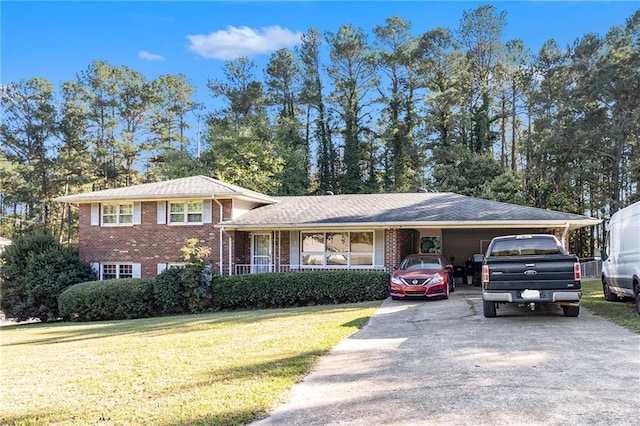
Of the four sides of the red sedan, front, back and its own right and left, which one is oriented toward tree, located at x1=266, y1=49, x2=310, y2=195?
back

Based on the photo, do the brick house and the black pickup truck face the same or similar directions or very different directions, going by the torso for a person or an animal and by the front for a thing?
very different directions

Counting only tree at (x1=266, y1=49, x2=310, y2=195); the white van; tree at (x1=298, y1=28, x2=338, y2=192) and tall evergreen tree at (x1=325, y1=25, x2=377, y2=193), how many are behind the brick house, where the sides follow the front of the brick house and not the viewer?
3

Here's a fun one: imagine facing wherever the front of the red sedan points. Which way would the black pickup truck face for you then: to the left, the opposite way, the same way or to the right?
the opposite way

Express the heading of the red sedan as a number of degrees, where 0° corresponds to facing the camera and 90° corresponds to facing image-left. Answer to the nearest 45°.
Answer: approximately 0°

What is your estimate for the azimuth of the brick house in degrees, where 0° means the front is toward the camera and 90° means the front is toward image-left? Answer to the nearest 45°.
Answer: approximately 0°

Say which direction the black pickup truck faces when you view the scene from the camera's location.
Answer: facing away from the viewer

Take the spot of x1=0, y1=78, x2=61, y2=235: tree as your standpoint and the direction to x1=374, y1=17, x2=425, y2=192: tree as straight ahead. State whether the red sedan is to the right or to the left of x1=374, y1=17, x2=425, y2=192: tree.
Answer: right
